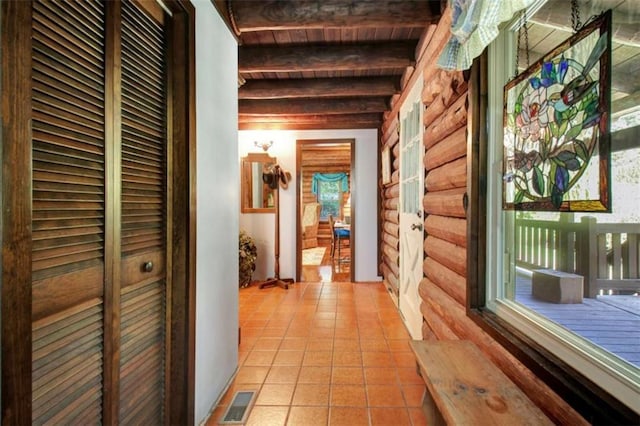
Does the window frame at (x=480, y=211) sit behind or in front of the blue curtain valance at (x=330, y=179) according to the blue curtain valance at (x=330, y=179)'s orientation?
in front

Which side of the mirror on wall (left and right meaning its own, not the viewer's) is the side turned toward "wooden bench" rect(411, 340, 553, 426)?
front

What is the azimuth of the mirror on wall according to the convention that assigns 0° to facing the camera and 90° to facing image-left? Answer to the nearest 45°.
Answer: approximately 0°

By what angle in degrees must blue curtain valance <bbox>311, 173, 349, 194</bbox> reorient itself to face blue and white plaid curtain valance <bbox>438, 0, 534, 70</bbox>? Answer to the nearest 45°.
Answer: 0° — it already faces it

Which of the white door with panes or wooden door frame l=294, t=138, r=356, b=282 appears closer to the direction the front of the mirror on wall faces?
the white door with panes

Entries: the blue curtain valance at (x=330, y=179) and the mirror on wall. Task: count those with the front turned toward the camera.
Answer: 2

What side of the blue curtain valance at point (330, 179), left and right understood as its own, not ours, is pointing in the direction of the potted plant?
front

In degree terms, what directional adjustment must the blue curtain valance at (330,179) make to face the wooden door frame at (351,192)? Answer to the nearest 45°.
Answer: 0° — it already faces it
